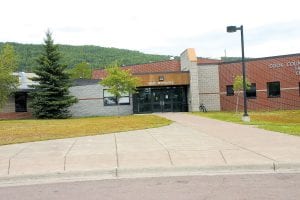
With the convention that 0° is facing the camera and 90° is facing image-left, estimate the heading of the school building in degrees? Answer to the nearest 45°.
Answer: approximately 0°

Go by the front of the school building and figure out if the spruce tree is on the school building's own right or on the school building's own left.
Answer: on the school building's own right

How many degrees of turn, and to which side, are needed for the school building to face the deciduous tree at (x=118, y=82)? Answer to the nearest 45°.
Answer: approximately 45° to its right
